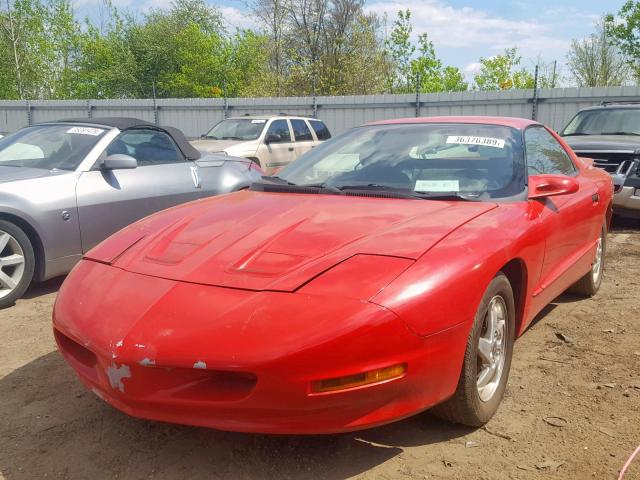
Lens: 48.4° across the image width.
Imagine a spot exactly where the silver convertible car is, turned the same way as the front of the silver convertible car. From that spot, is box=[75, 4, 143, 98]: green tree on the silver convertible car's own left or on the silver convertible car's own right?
on the silver convertible car's own right

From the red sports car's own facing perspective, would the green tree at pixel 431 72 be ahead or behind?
behind

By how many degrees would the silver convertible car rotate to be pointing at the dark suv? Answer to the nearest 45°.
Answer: approximately 135° to its left

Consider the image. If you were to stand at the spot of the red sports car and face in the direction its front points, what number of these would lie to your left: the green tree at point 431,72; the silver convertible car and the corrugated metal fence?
0

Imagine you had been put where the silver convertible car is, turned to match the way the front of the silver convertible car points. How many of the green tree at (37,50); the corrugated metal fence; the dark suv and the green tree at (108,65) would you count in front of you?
0

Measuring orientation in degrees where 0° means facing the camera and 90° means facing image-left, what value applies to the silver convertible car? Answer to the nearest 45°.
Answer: approximately 45°

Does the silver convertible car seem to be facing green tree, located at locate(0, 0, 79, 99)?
no

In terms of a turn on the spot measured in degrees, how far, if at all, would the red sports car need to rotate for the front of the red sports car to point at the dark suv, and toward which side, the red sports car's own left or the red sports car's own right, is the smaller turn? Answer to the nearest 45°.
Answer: approximately 180°

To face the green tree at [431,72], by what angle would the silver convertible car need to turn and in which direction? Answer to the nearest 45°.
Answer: approximately 180°

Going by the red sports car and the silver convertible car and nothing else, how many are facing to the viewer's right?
0

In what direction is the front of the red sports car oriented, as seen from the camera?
facing the viewer and to the left of the viewer

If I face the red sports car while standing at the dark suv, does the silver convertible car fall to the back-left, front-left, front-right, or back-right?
front-right

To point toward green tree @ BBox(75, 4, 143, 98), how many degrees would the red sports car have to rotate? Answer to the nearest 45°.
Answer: approximately 135° to its right

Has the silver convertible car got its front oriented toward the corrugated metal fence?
no

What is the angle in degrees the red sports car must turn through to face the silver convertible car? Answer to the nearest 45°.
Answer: approximately 90° to its right
